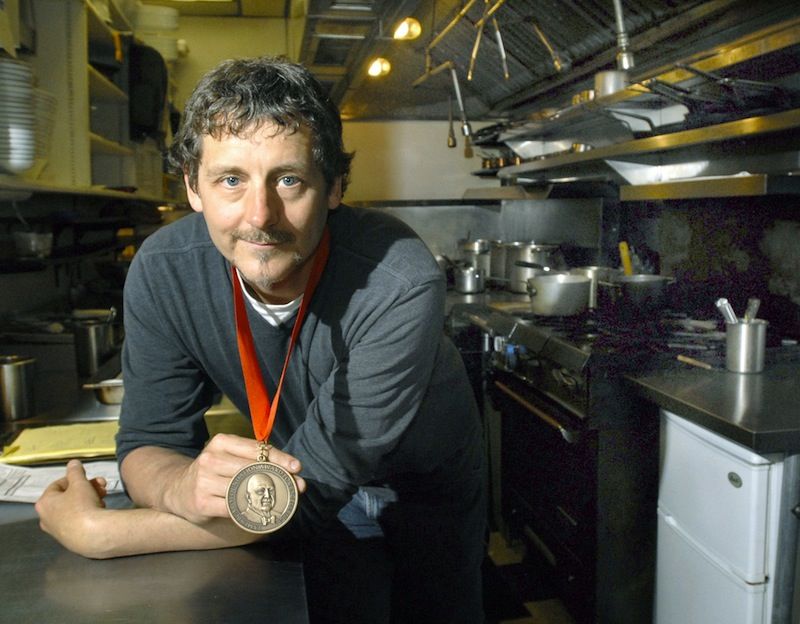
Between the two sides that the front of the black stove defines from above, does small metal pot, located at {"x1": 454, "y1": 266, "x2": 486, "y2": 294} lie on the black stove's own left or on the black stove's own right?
on the black stove's own right

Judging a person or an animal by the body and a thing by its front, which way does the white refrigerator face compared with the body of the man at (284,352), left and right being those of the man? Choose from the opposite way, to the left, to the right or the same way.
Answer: to the right

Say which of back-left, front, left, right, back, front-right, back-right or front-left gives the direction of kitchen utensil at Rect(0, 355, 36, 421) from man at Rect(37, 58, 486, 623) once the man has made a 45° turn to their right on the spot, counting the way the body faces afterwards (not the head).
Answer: right

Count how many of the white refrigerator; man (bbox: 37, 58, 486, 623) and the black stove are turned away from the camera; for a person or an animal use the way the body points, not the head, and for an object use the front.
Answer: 0

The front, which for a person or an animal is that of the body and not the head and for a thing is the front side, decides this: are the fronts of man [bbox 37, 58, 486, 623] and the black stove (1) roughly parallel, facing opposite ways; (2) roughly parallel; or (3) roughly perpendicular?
roughly perpendicular

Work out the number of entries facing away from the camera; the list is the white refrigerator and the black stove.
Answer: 0

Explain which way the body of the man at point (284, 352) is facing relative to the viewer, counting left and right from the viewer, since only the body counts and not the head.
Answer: facing the viewer

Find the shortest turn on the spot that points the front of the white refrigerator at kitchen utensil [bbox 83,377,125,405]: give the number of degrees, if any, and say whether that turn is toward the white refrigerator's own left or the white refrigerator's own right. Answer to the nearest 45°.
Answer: approximately 45° to the white refrigerator's own right

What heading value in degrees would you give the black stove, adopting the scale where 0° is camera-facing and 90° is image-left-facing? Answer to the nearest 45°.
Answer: approximately 45°

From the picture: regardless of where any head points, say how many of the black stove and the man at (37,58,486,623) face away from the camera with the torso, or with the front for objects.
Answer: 0

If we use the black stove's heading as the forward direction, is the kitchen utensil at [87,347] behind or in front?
in front

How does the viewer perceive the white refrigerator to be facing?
facing the viewer and to the left of the viewer

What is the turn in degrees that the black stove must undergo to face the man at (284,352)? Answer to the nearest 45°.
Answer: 0° — it already faces them
